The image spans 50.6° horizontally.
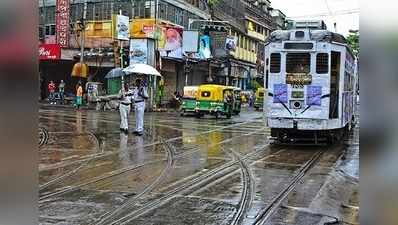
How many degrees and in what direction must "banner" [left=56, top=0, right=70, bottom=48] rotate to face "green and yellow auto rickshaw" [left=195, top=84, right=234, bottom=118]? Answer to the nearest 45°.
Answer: approximately 45° to its left

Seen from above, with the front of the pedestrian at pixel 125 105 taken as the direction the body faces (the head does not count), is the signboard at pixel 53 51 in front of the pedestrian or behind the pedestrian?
behind

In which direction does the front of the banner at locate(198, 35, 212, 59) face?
toward the camera

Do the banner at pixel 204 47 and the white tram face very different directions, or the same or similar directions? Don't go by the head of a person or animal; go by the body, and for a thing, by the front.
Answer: same or similar directions

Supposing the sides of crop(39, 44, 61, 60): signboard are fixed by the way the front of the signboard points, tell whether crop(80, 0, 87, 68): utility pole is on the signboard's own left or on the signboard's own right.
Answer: on the signboard's own left

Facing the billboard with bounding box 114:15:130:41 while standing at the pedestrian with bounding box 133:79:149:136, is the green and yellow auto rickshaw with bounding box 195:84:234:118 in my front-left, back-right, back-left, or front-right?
front-right

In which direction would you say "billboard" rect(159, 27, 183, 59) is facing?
toward the camera

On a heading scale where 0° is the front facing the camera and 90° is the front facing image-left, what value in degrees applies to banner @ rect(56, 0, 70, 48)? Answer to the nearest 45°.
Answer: approximately 0°

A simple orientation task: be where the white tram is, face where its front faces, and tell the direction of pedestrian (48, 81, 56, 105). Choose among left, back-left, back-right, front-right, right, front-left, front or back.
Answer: back-right

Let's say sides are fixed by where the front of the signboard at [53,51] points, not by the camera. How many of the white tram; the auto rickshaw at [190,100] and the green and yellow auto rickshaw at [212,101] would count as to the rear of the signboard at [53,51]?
0

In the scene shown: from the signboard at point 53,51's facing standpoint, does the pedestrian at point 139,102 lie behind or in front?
in front

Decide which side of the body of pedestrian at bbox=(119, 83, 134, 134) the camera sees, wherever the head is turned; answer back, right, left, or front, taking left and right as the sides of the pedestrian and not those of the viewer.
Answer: front

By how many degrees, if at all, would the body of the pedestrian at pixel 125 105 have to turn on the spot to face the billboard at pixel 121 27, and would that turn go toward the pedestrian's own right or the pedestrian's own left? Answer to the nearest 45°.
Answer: approximately 180°

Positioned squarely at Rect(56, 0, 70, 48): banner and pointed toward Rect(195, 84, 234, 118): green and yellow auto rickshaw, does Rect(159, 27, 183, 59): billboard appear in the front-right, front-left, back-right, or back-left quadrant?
front-left

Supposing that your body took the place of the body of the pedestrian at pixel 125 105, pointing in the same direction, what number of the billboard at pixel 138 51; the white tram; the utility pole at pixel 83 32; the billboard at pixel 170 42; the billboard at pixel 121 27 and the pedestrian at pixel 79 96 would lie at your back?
5
